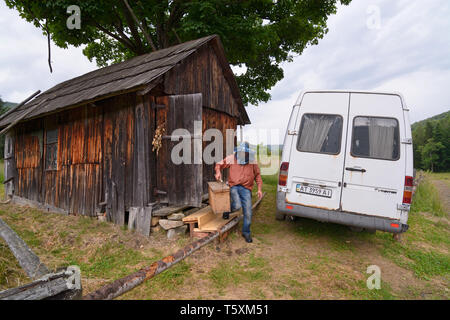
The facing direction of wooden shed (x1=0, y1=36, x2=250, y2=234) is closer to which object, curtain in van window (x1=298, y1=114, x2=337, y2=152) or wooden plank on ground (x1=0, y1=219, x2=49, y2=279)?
the curtain in van window

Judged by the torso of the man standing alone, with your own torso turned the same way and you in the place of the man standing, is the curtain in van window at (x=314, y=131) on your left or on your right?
on your left

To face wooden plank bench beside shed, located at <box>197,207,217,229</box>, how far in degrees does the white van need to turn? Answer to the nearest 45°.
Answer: approximately 90° to its left

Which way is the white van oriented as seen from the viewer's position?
away from the camera

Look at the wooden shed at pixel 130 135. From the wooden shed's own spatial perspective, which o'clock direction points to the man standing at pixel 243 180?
The man standing is roughly at 12 o'clock from the wooden shed.

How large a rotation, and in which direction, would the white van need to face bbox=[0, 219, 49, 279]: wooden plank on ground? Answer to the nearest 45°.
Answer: approximately 135° to its left

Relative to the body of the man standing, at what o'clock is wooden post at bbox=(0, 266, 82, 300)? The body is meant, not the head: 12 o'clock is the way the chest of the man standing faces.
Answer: The wooden post is roughly at 1 o'clock from the man standing.

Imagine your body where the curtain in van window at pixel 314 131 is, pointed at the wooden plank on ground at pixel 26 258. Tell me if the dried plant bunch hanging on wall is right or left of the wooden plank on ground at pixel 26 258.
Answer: right

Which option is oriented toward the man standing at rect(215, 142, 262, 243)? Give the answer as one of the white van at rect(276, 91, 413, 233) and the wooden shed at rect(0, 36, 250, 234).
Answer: the wooden shed
